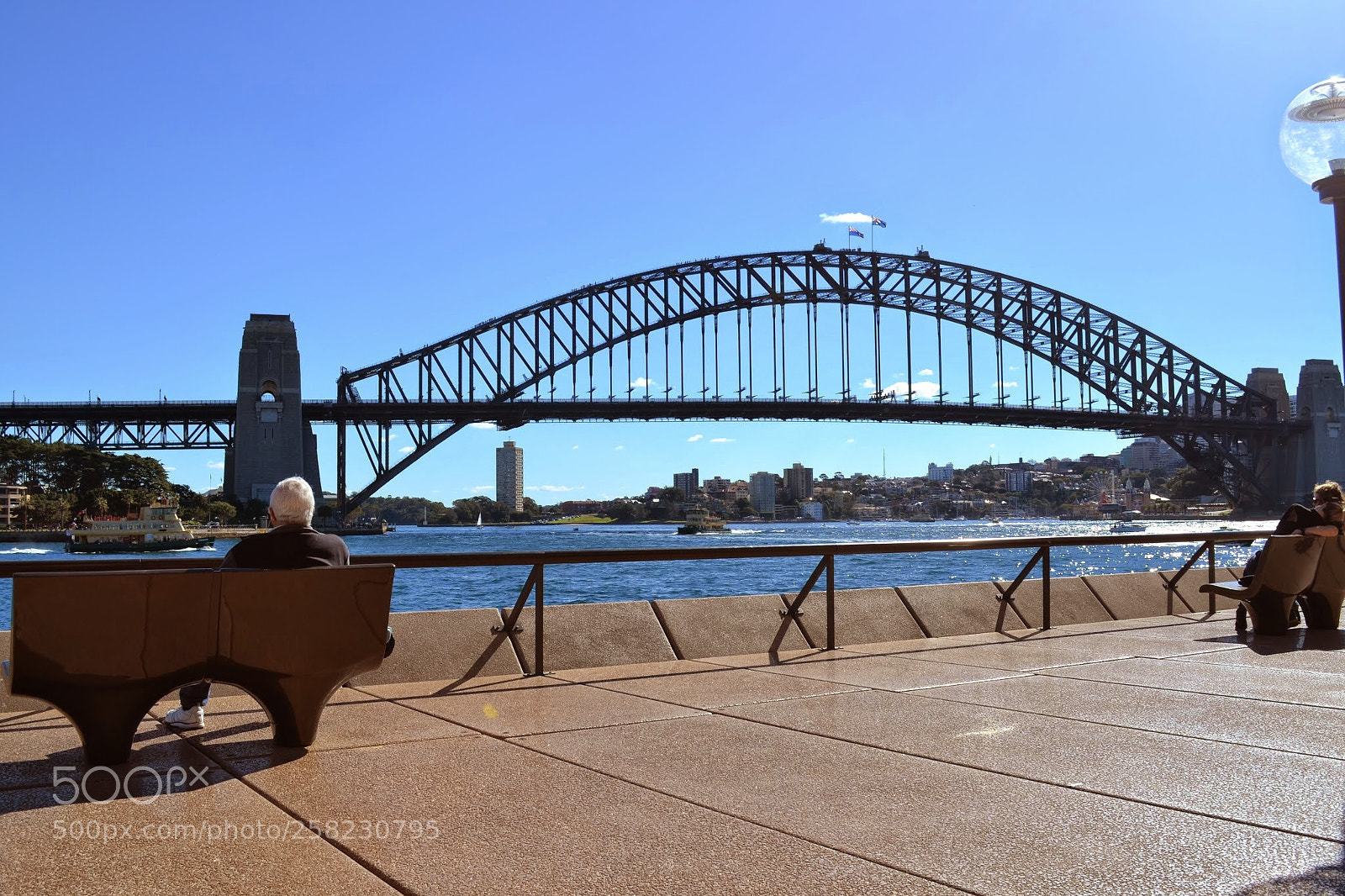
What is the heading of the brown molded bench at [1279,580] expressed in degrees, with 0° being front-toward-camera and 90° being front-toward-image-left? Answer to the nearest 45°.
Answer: approximately 135°

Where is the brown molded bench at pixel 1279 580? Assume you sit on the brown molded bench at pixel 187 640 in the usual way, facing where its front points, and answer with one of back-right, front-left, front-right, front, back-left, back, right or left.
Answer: right

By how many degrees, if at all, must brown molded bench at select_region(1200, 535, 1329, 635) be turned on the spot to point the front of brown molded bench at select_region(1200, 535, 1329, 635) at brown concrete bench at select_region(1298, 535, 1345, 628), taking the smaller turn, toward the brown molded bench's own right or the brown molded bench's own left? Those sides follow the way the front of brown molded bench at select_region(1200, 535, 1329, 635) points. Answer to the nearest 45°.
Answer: approximately 90° to the brown molded bench's own right

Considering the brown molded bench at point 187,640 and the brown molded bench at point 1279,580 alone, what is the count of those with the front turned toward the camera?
0

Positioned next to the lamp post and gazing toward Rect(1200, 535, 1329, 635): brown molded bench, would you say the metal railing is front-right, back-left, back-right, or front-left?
front-left

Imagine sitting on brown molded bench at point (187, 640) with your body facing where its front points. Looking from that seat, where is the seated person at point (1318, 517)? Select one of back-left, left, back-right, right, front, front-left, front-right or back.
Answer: right

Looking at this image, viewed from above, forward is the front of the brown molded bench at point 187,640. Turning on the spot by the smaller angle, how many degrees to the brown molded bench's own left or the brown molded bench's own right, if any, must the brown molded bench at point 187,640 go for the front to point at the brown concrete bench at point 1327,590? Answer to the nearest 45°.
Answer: approximately 90° to the brown molded bench's own right

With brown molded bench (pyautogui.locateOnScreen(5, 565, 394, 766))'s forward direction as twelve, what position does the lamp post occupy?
The lamp post is roughly at 4 o'clock from the brown molded bench.

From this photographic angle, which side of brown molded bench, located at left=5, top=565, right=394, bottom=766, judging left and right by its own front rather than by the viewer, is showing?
back

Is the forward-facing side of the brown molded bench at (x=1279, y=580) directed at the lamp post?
no

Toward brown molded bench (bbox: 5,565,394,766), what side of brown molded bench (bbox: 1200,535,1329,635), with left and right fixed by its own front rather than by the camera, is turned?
left

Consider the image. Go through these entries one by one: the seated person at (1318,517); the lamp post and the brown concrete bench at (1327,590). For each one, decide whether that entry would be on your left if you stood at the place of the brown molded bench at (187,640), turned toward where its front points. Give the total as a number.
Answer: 0

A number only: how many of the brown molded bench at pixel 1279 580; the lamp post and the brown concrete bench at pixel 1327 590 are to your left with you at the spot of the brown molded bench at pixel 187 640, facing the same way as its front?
0

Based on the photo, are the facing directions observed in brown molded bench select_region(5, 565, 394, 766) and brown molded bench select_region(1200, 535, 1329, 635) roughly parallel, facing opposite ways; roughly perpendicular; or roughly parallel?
roughly parallel
